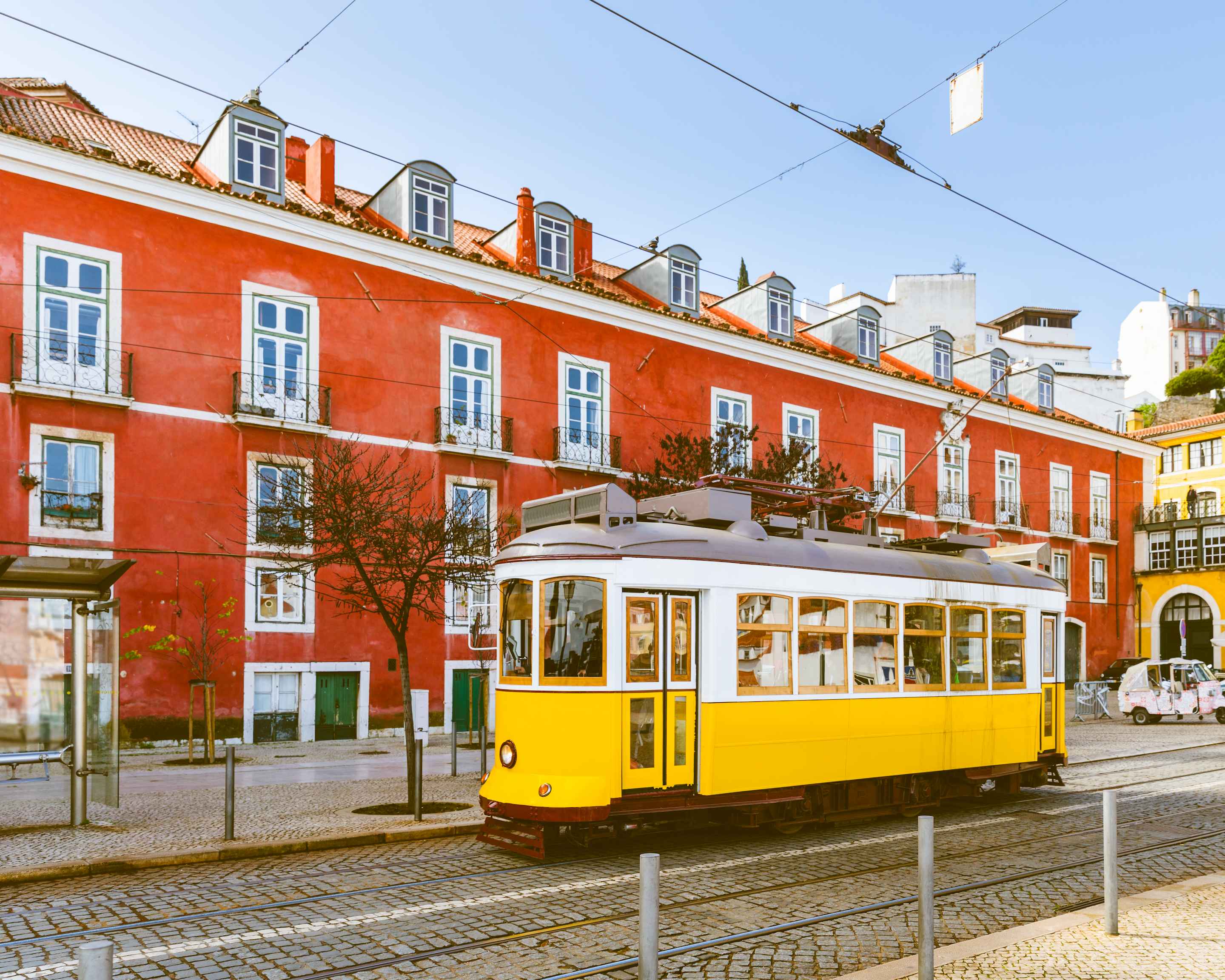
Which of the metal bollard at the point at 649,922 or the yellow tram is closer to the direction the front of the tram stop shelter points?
the metal bollard

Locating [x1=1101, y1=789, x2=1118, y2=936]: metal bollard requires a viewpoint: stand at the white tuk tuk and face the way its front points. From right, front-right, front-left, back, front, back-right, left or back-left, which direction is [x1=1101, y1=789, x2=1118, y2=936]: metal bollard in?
right

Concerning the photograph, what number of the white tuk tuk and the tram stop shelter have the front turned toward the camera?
1

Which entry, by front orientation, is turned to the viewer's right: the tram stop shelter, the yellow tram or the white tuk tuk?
the white tuk tuk

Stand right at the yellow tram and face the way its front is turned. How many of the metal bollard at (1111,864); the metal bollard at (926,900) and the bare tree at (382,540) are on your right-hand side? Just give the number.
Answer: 1

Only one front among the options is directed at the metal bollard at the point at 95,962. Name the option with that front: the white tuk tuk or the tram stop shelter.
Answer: the tram stop shelter

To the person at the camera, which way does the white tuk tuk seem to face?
facing to the right of the viewer
